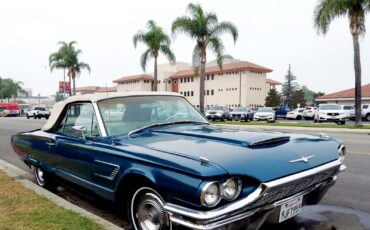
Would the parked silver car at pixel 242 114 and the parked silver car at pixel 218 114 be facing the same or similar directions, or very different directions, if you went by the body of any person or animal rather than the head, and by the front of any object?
same or similar directions

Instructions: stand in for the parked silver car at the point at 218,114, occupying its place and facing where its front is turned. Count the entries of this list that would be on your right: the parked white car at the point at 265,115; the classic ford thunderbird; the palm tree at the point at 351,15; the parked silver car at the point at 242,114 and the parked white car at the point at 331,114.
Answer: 0

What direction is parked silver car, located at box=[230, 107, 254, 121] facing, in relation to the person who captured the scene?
facing the viewer and to the left of the viewer

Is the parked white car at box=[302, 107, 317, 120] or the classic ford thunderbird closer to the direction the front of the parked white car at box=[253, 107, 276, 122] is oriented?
the classic ford thunderbird

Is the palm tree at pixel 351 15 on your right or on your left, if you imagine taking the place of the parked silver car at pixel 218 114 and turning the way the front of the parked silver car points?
on your left

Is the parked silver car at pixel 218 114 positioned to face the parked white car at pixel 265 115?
no

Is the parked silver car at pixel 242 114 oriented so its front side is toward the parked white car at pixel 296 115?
no

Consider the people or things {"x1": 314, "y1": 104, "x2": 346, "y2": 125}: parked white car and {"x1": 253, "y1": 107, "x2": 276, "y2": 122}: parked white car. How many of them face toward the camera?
2

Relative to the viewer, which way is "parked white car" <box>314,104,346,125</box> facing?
toward the camera

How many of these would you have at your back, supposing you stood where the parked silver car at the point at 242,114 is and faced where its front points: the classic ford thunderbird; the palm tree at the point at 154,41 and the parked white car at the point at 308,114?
1

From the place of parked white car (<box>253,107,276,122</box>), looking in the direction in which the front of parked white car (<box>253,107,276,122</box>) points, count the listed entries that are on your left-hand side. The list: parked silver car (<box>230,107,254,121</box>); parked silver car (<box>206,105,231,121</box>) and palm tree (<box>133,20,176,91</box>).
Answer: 0

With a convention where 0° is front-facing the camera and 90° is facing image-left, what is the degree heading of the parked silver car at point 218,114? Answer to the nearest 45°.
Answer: approximately 45°

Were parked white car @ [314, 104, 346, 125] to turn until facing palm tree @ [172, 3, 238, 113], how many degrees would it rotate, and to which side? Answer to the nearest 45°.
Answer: approximately 90° to its right

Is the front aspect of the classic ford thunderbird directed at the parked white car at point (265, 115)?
no

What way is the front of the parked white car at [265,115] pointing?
toward the camera
